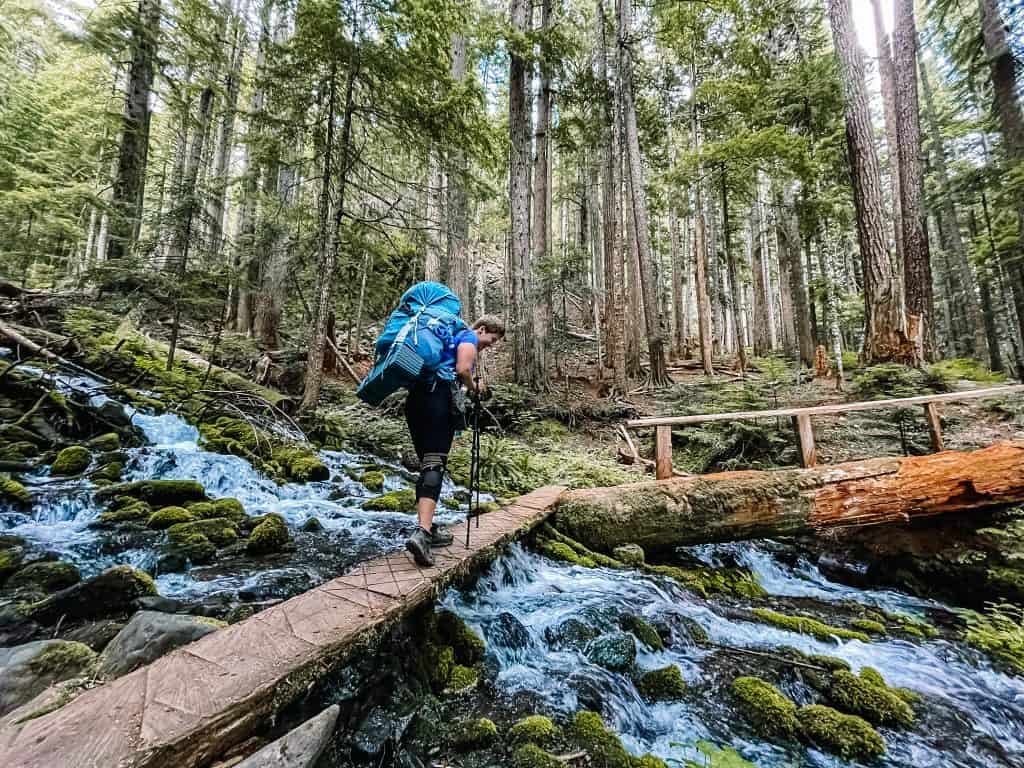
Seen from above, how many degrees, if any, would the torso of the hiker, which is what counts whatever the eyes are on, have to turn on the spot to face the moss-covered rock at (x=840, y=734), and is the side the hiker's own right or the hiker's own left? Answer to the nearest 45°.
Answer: approximately 45° to the hiker's own right

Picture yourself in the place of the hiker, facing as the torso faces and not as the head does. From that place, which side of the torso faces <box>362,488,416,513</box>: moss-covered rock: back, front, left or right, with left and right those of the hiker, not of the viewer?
left

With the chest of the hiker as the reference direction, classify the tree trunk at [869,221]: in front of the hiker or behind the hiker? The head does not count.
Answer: in front

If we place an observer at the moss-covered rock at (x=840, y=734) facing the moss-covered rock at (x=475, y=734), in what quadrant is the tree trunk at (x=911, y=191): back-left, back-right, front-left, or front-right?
back-right

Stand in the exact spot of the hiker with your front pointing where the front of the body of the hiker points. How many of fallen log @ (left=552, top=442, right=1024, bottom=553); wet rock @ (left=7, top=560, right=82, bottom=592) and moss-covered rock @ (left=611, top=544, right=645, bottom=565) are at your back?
1

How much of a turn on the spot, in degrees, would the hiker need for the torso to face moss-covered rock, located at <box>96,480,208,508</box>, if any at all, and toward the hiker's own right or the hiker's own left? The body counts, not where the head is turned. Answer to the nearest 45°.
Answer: approximately 135° to the hiker's own left

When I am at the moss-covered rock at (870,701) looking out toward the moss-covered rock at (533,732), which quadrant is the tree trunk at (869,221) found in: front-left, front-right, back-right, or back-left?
back-right

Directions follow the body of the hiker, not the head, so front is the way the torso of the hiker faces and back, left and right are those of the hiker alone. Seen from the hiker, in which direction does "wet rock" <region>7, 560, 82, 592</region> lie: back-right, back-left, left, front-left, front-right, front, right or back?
back
